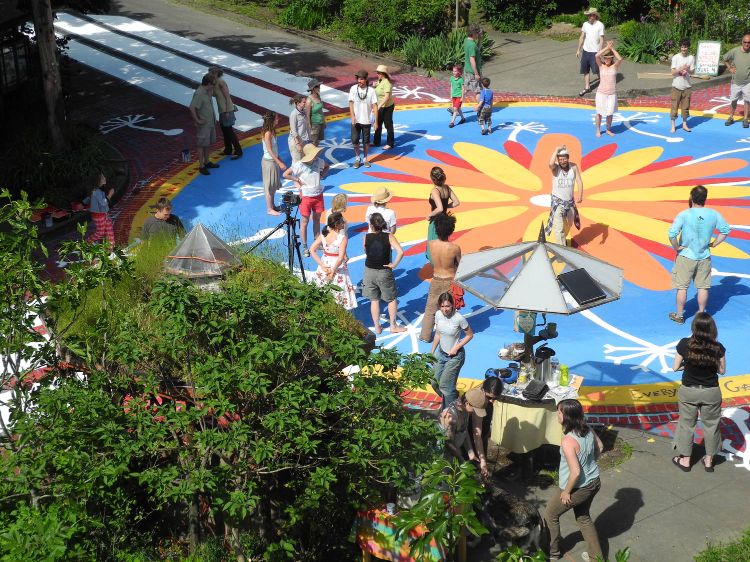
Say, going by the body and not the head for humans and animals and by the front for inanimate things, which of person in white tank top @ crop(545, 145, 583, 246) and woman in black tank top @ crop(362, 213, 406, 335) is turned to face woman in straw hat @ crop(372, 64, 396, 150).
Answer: the woman in black tank top

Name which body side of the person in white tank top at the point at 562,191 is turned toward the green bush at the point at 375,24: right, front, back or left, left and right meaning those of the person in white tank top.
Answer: back

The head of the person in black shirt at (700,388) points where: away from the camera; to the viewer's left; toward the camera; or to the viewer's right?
away from the camera

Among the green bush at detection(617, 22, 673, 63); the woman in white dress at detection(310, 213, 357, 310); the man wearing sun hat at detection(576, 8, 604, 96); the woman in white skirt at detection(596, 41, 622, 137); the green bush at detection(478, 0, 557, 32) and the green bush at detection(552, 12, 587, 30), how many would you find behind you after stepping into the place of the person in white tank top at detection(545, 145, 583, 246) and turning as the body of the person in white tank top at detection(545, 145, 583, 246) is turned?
5

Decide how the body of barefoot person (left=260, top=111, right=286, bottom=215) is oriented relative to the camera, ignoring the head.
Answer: to the viewer's right

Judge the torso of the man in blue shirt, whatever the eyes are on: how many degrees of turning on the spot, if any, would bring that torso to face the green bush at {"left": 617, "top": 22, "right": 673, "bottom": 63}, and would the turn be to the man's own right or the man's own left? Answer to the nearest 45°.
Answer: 0° — they already face it

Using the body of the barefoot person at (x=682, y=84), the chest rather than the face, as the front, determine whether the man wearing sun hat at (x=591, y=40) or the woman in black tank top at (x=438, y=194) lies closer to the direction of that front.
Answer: the woman in black tank top

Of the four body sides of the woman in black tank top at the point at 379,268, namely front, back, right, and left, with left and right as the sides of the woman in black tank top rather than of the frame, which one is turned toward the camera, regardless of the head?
back

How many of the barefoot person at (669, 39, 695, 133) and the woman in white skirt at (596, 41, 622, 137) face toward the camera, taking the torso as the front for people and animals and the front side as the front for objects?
2

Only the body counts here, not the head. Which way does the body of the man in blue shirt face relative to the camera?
away from the camera

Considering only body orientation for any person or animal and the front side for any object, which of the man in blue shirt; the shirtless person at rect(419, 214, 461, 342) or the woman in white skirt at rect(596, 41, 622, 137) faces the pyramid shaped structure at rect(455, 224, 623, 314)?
the woman in white skirt

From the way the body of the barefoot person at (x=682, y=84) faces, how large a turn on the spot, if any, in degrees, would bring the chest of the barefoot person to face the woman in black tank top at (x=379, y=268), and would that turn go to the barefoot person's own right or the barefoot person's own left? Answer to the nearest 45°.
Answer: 0° — they already face them
